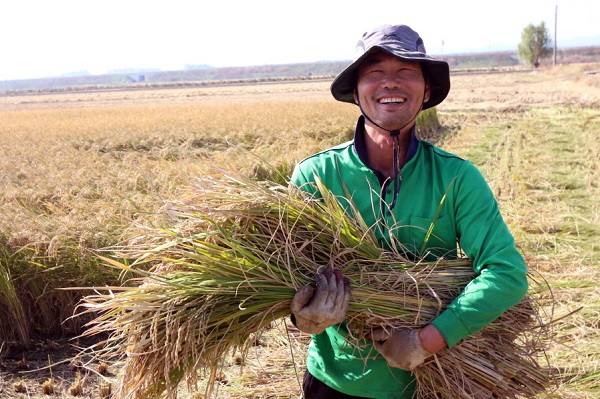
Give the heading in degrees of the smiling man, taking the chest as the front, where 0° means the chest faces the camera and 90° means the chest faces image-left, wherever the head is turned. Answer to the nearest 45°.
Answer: approximately 0°
